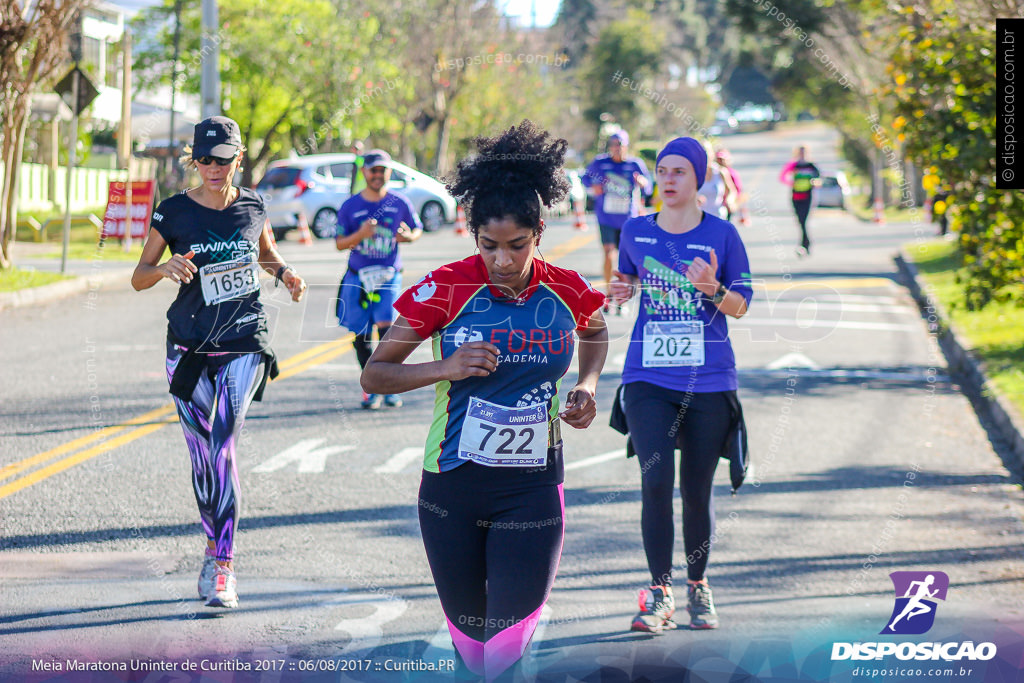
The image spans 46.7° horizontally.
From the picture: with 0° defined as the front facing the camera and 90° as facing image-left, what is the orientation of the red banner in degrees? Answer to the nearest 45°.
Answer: approximately 0°

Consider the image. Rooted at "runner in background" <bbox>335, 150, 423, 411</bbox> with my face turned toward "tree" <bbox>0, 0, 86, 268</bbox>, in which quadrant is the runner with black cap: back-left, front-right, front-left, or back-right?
back-left

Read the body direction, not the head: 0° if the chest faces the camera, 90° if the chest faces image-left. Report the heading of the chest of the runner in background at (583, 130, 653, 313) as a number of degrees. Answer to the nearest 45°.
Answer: approximately 0°

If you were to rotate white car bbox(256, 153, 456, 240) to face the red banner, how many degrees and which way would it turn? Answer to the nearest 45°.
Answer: approximately 180°

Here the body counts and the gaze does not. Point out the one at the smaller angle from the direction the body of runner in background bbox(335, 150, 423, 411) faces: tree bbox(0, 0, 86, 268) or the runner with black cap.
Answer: the runner with black cap

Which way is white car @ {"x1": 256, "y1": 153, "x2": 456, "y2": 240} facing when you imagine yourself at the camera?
facing away from the viewer and to the right of the viewer

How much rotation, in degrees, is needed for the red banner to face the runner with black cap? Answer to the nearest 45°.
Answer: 0° — it already faces them

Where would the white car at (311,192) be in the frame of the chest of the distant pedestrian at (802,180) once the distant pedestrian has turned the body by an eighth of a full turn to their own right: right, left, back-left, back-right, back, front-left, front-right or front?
front-right
